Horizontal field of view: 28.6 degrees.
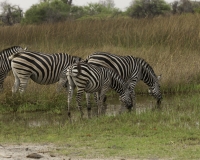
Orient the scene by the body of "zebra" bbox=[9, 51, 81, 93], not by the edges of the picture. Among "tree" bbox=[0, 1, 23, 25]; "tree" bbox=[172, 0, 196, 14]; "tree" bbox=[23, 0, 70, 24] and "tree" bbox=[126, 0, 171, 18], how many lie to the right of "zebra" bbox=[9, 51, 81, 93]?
0

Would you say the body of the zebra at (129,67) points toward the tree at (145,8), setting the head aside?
no

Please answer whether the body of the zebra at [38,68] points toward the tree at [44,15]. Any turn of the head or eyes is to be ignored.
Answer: no

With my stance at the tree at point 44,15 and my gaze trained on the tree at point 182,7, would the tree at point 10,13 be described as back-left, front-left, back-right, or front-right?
back-left

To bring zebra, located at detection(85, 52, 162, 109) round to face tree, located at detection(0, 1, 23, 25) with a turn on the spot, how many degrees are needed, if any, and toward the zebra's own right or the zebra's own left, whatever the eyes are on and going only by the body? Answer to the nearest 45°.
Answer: approximately 90° to the zebra's own left

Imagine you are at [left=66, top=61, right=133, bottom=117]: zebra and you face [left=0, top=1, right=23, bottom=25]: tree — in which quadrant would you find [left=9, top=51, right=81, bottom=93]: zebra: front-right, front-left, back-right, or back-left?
front-left

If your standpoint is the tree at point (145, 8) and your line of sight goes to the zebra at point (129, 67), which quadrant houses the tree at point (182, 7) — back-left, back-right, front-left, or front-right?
back-left

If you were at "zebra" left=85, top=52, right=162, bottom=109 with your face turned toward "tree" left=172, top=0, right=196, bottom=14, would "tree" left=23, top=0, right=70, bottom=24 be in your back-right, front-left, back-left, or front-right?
front-left

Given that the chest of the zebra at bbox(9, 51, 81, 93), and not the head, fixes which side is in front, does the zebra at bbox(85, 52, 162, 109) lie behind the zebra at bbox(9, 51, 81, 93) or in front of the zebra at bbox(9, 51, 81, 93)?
in front

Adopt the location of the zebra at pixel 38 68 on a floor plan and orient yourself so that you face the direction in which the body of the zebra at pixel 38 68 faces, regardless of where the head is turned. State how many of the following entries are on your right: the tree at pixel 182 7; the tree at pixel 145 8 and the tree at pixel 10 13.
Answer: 0

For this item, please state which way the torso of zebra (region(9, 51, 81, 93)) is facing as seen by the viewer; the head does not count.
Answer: to the viewer's right

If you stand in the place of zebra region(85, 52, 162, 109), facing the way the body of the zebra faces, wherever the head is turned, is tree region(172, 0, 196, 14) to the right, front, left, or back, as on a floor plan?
left

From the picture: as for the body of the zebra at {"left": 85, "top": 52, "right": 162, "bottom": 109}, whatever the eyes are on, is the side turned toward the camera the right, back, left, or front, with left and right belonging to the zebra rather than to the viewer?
right

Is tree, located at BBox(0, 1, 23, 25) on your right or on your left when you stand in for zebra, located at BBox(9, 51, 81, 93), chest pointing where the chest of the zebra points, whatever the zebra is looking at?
on your left

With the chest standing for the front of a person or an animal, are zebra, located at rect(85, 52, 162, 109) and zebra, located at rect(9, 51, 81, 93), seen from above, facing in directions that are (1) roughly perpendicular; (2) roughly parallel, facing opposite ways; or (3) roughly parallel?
roughly parallel

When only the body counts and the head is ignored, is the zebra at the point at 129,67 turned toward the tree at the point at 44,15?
no
